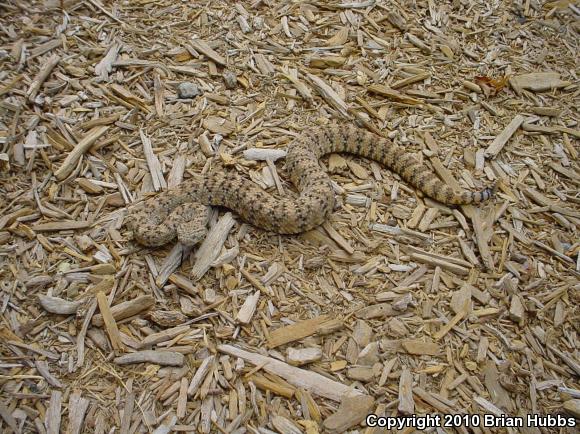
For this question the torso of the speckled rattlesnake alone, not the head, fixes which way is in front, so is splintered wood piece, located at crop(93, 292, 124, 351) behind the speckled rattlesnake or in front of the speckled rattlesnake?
in front

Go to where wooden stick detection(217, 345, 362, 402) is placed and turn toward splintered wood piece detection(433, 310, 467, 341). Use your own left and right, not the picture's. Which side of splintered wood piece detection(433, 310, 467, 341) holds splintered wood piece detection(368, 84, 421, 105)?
left

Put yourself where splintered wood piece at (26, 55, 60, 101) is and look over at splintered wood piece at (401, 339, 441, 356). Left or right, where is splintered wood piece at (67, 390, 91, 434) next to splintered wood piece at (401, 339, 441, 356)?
right

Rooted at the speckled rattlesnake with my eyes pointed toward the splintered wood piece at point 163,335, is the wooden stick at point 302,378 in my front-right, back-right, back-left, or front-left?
front-left

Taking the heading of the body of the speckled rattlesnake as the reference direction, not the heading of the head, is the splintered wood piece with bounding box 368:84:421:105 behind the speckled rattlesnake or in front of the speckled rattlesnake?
behind

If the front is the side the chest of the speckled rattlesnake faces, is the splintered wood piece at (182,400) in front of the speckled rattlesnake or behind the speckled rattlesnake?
in front

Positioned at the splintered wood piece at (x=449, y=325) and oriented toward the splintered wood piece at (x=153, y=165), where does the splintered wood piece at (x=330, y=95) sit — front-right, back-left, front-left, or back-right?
front-right
